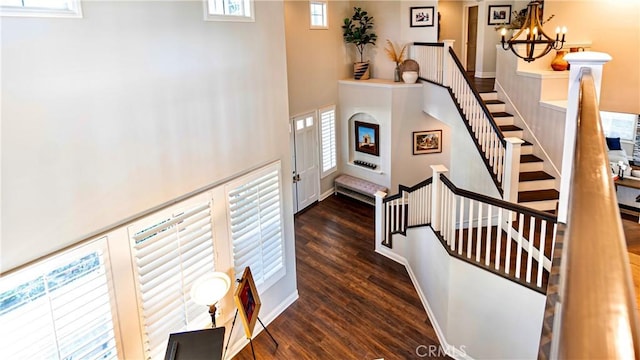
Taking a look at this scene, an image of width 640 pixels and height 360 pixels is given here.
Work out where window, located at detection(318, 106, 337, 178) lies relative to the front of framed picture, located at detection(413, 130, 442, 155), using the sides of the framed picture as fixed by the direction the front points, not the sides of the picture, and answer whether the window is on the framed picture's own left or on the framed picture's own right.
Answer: on the framed picture's own right

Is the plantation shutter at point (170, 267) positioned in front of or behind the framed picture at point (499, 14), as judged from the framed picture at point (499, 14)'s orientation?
in front

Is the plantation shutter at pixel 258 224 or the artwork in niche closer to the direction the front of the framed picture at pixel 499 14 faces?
the plantation shutter

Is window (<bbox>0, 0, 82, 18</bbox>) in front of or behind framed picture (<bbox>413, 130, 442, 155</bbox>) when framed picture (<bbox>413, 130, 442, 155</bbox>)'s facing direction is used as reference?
in front

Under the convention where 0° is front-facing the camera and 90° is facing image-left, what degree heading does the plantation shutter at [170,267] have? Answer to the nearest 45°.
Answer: approximately 315°

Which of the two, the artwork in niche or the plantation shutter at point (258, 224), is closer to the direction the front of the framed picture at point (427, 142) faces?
the plantation shutter

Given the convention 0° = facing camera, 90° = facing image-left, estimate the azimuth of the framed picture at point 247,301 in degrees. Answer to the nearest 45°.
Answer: approximately 315°

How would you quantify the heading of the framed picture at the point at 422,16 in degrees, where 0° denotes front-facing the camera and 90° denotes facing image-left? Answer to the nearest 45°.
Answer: approximately 0°

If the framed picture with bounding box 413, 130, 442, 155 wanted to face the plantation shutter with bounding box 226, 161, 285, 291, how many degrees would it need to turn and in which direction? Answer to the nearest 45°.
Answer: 0° — it already faces it

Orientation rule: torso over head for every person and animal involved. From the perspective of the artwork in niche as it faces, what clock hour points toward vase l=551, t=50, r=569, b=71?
The vase is roughly at 9 o'clock from the artwork in niche.
